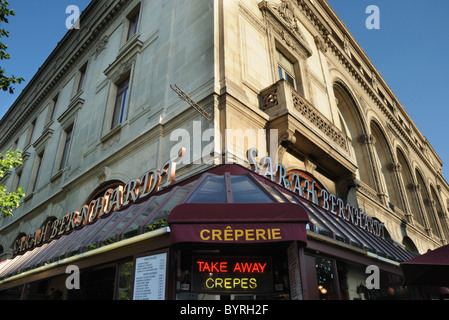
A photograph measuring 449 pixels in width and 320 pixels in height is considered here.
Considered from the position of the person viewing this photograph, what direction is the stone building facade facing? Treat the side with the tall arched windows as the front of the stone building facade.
facing the viewer and to the right of the viewer
